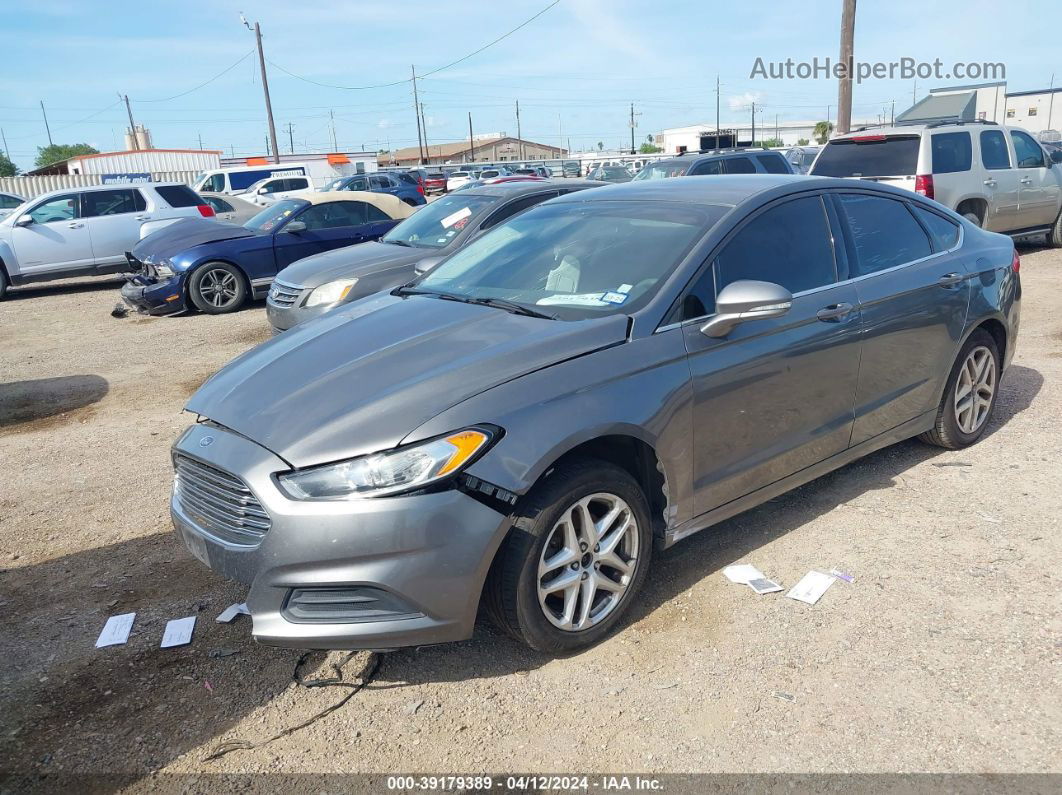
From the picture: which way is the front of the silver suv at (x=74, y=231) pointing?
to the viewer's left

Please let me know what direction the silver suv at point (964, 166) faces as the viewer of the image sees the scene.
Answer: facing away from the viewer and to the right of the viewer

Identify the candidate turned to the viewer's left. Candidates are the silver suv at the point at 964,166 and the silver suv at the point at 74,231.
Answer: the silver suv at the point at 74,231

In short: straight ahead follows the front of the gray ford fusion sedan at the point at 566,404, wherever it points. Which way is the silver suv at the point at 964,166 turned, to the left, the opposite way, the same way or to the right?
the opposite way

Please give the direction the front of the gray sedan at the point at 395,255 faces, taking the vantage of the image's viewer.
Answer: facing the viewer and to the left of the viewer

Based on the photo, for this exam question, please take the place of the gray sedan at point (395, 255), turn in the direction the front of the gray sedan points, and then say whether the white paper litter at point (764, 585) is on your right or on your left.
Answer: on your left

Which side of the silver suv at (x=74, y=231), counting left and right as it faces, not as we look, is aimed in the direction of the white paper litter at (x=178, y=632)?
left

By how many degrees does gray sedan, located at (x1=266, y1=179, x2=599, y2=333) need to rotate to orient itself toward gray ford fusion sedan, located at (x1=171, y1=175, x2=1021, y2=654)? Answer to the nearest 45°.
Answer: approximately 45° to its left

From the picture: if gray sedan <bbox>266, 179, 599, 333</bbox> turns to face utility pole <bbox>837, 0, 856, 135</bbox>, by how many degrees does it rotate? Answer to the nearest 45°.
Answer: approximately 180°

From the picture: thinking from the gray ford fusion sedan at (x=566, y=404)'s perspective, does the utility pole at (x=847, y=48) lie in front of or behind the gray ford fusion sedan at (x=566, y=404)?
behind

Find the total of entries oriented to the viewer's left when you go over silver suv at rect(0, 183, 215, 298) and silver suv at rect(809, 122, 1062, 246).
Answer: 1

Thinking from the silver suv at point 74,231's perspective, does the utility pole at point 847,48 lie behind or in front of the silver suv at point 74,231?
behind

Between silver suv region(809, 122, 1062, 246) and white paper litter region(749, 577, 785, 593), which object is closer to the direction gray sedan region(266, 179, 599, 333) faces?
the white paper litter
